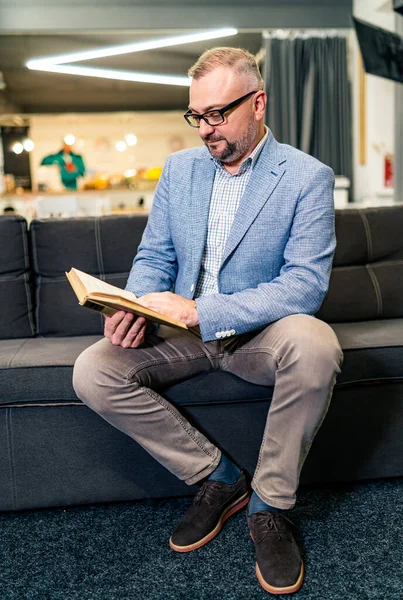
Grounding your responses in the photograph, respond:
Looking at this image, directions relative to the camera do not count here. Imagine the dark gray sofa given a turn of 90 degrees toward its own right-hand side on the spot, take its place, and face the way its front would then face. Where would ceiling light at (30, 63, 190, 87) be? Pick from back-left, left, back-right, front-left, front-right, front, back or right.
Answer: right

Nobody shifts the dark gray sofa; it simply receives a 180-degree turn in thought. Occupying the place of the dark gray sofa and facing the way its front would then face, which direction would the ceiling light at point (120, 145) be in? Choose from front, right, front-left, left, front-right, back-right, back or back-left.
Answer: front

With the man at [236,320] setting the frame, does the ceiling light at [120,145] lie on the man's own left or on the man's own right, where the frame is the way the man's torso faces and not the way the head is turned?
on the man's own right

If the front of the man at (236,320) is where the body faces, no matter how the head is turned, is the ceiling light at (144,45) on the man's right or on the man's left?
on the man's right

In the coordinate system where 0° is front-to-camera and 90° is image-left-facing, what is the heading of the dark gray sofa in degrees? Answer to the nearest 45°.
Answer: approximately 0°

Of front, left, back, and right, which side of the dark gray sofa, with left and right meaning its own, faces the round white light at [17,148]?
back

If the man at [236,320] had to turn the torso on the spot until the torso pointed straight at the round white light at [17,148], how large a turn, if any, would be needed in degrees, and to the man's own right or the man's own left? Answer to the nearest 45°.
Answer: approximately 135° to the man's own right

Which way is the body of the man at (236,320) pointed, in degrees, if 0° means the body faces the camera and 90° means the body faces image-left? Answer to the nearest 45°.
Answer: approximately 45°

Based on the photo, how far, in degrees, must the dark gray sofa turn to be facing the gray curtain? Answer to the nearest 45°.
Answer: approximately 180°
